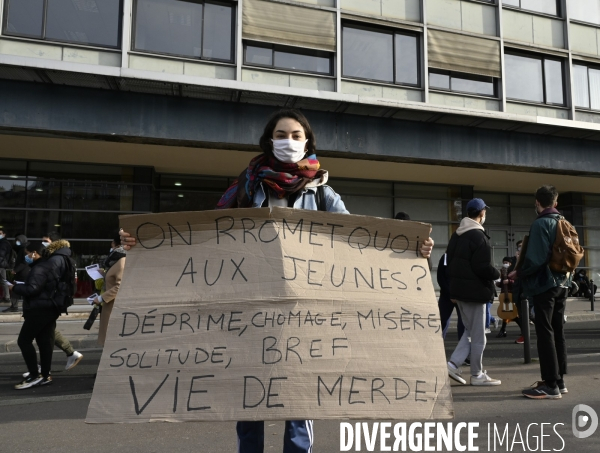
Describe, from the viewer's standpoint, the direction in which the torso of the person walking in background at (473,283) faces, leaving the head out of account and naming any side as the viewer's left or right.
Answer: facing away from the viewer and to the right of the viewer

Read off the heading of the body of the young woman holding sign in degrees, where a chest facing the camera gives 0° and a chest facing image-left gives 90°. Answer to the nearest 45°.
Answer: approximately 0°

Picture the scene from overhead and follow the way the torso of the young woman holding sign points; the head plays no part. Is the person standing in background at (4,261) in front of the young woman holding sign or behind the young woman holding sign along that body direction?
behind

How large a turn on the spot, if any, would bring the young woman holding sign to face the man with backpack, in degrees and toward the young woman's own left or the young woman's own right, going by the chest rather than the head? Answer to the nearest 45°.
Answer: approximately 135° to the young woman's own left

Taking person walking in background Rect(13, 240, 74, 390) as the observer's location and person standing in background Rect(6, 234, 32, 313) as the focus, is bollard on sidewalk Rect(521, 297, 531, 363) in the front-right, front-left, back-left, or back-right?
back-right

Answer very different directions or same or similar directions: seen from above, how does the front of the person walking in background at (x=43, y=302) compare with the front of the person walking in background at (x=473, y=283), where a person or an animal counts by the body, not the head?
very different directions

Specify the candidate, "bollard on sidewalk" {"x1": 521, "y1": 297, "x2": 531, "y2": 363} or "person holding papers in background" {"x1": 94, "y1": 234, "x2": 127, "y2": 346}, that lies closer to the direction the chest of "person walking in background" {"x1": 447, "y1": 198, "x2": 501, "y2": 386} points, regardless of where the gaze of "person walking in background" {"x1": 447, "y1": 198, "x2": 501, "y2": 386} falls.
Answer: the bollard on sidewalk
